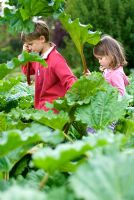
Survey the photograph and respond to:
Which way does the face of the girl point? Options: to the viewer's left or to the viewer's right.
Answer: to the viewer's left

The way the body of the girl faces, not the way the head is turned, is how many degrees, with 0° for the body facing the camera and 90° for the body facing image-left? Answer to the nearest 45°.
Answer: approximately 90°

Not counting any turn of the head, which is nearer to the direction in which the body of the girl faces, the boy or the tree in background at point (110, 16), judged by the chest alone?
the boy

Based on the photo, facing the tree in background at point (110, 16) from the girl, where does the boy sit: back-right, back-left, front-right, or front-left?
back-left

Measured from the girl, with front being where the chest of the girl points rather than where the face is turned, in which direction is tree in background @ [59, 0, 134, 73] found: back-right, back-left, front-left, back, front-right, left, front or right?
right
